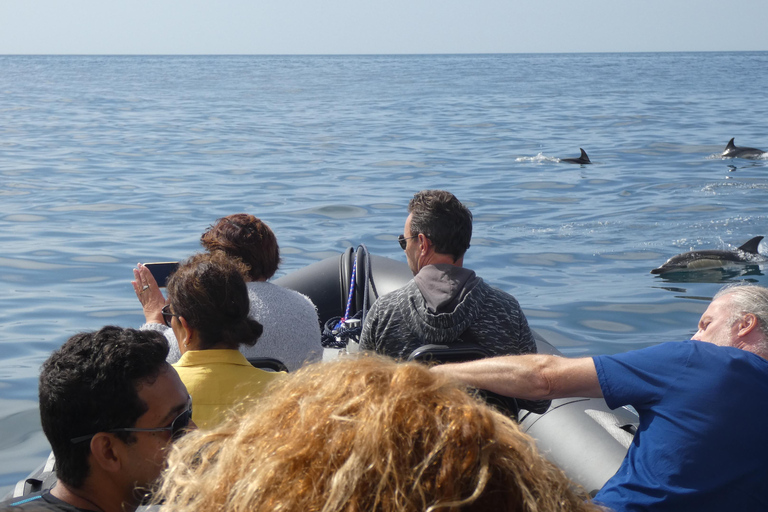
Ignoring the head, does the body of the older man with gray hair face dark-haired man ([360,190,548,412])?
yes

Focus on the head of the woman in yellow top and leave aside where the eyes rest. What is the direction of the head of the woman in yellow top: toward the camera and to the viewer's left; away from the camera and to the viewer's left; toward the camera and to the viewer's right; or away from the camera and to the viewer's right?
away from the camera and to the viewer's left

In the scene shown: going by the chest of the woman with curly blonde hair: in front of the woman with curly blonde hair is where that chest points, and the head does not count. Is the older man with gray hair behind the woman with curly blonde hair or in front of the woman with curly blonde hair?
in front

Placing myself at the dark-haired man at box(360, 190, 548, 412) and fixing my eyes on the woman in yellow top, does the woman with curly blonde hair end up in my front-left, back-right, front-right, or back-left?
front-left

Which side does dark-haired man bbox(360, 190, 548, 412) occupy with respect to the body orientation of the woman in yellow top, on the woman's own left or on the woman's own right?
on the woman's own right

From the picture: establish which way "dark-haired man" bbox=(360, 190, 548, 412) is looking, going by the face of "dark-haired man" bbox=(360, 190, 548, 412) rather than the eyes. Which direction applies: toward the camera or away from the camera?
away from the camera

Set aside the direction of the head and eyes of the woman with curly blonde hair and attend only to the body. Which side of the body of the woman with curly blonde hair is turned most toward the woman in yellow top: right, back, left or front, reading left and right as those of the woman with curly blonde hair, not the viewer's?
front

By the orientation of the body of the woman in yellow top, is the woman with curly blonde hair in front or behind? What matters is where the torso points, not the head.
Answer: behind

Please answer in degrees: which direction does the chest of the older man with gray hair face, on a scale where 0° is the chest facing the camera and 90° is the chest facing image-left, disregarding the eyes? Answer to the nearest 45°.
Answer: approximately 135°

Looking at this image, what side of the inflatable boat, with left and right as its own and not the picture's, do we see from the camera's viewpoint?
back

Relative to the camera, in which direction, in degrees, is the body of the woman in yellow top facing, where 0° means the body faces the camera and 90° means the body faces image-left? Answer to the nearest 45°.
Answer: approximately 135°

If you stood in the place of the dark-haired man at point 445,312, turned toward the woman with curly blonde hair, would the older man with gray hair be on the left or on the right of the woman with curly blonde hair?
left

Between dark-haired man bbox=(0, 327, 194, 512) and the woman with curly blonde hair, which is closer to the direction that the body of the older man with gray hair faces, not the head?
the dark-haired man

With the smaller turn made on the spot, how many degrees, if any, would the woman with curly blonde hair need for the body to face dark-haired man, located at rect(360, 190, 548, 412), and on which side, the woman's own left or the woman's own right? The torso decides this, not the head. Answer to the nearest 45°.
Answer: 0° — they already face them

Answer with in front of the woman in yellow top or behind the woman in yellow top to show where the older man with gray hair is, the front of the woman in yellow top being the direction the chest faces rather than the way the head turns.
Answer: behind

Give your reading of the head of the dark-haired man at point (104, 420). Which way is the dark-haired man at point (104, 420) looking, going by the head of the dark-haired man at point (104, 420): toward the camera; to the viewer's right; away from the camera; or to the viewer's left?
to the viewer's right

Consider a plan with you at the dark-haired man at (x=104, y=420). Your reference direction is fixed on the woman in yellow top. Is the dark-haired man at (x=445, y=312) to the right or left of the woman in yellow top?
right

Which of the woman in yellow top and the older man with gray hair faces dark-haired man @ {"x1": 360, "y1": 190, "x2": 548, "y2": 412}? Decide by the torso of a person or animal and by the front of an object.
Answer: the older man with gray hair

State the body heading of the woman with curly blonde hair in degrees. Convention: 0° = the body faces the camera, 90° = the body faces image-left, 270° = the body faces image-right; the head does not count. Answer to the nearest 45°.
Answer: approximately 180°
